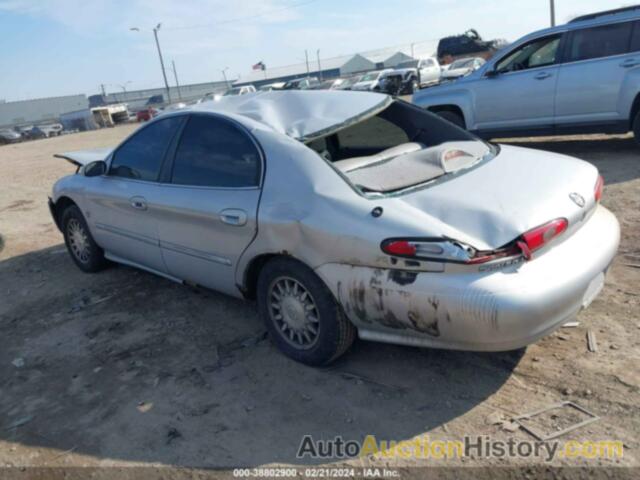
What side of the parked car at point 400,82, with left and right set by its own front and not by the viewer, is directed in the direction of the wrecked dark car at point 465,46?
back

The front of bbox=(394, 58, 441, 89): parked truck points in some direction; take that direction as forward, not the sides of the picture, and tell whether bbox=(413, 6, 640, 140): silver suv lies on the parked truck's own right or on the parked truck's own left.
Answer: on the parked truck's own left

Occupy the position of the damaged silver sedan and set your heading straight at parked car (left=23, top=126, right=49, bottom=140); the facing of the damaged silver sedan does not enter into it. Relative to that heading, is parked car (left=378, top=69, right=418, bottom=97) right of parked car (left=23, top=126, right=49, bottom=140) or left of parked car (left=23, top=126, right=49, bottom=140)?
right

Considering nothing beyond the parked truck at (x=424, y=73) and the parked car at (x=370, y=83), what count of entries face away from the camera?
0

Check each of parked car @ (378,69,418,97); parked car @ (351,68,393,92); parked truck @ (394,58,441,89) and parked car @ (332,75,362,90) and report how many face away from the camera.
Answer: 0

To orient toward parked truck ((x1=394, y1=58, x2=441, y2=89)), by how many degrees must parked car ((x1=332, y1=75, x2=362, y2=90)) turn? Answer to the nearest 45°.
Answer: approximately 90° to its left

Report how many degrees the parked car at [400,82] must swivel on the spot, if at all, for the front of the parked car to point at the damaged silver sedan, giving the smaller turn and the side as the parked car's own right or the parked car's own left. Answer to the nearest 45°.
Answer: approximately 45° to the parked car's own left

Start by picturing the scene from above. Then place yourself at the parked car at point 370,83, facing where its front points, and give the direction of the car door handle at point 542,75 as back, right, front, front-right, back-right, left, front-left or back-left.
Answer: front-left

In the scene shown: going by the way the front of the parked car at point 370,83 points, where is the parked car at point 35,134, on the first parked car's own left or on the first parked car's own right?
on the first parked car's own right

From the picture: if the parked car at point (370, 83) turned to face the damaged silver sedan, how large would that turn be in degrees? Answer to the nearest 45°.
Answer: approximately 45° to its left

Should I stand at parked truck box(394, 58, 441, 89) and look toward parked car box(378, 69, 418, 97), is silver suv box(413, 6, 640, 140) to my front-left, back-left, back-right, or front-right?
front-left

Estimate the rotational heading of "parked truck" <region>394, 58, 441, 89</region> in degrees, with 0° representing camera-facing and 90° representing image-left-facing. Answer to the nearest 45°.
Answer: approximately 45°

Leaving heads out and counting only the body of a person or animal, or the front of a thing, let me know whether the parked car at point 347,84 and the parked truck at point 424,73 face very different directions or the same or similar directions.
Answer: same or similar directions

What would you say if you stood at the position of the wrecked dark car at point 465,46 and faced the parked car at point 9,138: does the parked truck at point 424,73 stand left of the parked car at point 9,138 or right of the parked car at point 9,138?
left

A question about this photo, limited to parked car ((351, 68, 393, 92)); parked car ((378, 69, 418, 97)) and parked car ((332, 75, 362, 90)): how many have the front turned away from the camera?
0

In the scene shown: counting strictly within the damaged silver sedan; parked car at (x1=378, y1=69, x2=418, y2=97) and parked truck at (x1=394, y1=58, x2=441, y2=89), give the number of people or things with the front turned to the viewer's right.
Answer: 0
